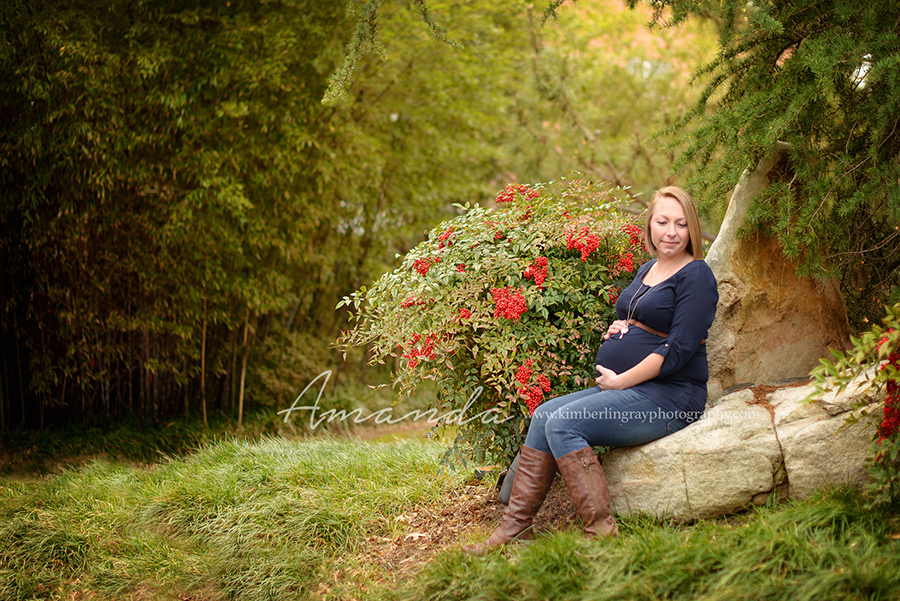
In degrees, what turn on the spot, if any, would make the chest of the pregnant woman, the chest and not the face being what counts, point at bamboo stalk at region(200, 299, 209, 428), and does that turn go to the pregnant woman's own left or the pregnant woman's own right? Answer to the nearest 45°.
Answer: approximately 90° to the pregnant woman's own right

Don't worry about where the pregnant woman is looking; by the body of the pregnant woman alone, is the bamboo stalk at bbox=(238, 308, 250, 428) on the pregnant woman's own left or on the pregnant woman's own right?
on the pregnant woman's own right

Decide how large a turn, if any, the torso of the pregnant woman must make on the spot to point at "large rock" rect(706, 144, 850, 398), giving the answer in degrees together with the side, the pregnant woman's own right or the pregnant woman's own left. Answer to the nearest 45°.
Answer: approximately 180°

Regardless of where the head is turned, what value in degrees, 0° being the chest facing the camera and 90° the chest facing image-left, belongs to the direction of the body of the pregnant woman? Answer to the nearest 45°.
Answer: approximately 45°

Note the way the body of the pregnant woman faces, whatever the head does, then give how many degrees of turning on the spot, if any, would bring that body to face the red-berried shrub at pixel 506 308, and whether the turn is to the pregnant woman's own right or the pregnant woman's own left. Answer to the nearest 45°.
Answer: approximately 90° to the pregnant woman's own right
